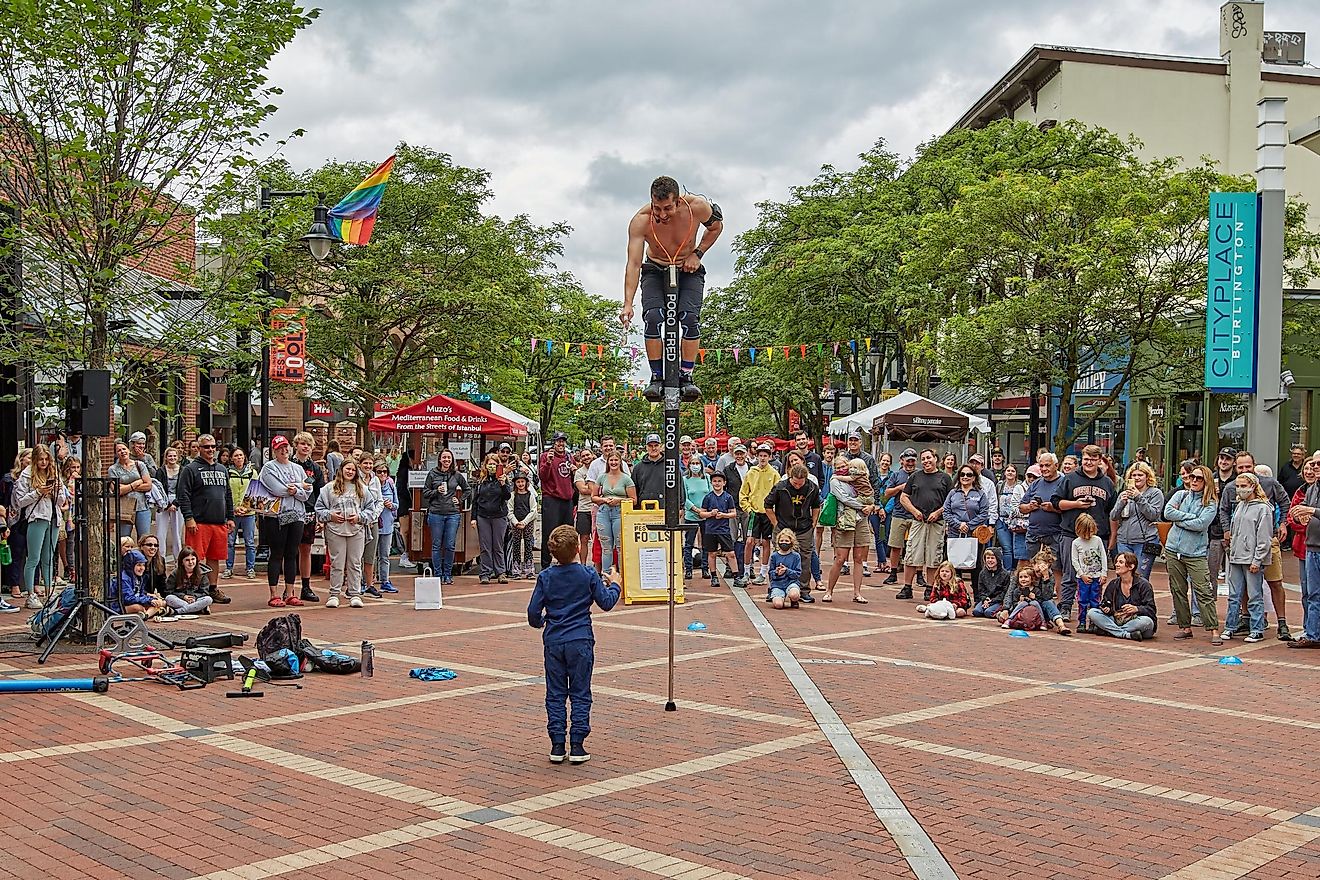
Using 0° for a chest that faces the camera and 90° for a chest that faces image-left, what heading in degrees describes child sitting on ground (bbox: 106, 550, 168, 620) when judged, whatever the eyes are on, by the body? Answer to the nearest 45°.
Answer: approximately 315°

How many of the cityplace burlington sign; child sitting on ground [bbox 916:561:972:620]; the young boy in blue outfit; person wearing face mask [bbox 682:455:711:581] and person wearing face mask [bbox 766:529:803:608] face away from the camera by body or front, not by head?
1

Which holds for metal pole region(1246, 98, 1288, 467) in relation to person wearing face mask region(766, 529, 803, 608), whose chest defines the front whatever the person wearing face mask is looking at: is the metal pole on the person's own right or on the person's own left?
on the person's own left

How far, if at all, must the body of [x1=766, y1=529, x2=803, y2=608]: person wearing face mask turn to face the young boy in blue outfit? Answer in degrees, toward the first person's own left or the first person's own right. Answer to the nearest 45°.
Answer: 0° — they already face them

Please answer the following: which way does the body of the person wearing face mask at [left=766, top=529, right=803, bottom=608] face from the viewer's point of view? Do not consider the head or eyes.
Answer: toward the camera

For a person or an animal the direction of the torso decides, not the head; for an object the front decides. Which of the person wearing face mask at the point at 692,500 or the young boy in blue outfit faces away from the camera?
the young boy in blue outfit

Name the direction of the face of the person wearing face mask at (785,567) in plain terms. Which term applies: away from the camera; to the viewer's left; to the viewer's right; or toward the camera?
toward the camera

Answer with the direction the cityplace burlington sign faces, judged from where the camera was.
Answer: facing the viewer

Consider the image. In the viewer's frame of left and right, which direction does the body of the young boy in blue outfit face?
facing away from the viewer

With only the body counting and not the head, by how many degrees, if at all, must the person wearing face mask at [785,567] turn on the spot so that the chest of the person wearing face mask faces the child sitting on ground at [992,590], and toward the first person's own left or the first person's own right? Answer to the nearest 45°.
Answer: approximately 90° to the first person's own left

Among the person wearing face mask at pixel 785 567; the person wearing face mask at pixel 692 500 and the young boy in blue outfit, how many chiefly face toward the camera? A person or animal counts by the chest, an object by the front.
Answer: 2

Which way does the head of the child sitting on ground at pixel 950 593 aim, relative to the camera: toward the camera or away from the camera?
toward the camera

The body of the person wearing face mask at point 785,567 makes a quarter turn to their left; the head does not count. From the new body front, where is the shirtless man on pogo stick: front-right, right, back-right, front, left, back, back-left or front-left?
right

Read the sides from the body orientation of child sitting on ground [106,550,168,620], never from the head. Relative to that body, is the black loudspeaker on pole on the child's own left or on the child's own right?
on the child's own right

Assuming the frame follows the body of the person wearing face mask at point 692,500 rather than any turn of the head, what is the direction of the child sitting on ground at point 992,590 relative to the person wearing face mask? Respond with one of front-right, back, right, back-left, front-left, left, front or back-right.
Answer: front-left

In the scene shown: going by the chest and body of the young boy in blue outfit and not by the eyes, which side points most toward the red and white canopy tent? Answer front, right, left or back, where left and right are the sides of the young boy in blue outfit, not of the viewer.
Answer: front

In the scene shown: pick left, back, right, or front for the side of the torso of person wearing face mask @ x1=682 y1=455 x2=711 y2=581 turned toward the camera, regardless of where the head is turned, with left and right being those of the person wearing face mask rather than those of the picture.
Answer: front

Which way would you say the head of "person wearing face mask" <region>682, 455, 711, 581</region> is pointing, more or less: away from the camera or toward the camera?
toward the camera
